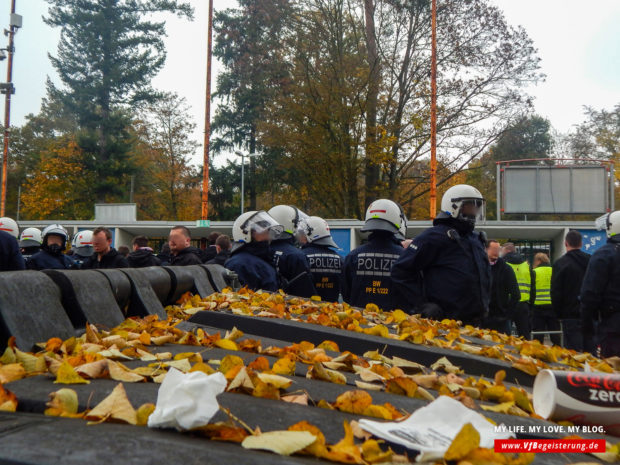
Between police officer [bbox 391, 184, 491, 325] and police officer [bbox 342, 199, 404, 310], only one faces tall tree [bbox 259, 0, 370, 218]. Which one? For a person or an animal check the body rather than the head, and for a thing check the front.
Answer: police officer [bbox 342, 199, 404, 310]

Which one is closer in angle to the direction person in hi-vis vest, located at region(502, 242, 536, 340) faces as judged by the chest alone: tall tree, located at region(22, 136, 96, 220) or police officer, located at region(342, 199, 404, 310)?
the tall tree

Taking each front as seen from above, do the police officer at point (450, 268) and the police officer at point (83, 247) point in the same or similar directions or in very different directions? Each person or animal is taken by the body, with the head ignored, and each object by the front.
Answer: very different directions

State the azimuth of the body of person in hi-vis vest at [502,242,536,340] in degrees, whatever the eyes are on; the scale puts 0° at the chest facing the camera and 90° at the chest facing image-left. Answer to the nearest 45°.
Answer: approximately 135°

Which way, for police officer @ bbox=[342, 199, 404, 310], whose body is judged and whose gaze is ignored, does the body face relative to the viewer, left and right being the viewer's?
facing away from the viewer

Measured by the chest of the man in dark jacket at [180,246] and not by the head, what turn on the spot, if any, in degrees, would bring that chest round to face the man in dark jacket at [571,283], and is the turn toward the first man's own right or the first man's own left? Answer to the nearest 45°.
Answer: approximately 135° to the first man's own left

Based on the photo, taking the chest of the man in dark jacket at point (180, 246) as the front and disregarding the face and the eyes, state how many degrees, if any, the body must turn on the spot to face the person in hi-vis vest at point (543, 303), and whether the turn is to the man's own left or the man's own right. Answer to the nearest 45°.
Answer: approximately 135° to the man's own left

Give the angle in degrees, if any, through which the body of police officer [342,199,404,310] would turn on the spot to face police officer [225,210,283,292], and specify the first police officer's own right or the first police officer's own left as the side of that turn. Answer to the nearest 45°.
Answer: approximately 90° to the first police officer's own left

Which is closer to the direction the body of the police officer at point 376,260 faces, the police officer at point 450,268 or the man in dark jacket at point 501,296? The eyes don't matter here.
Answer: the man in dark jacket

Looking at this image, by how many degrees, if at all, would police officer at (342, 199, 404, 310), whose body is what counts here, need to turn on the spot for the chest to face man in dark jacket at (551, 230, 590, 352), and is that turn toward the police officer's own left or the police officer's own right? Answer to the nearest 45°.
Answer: approximately 45° to the police officer's own right
